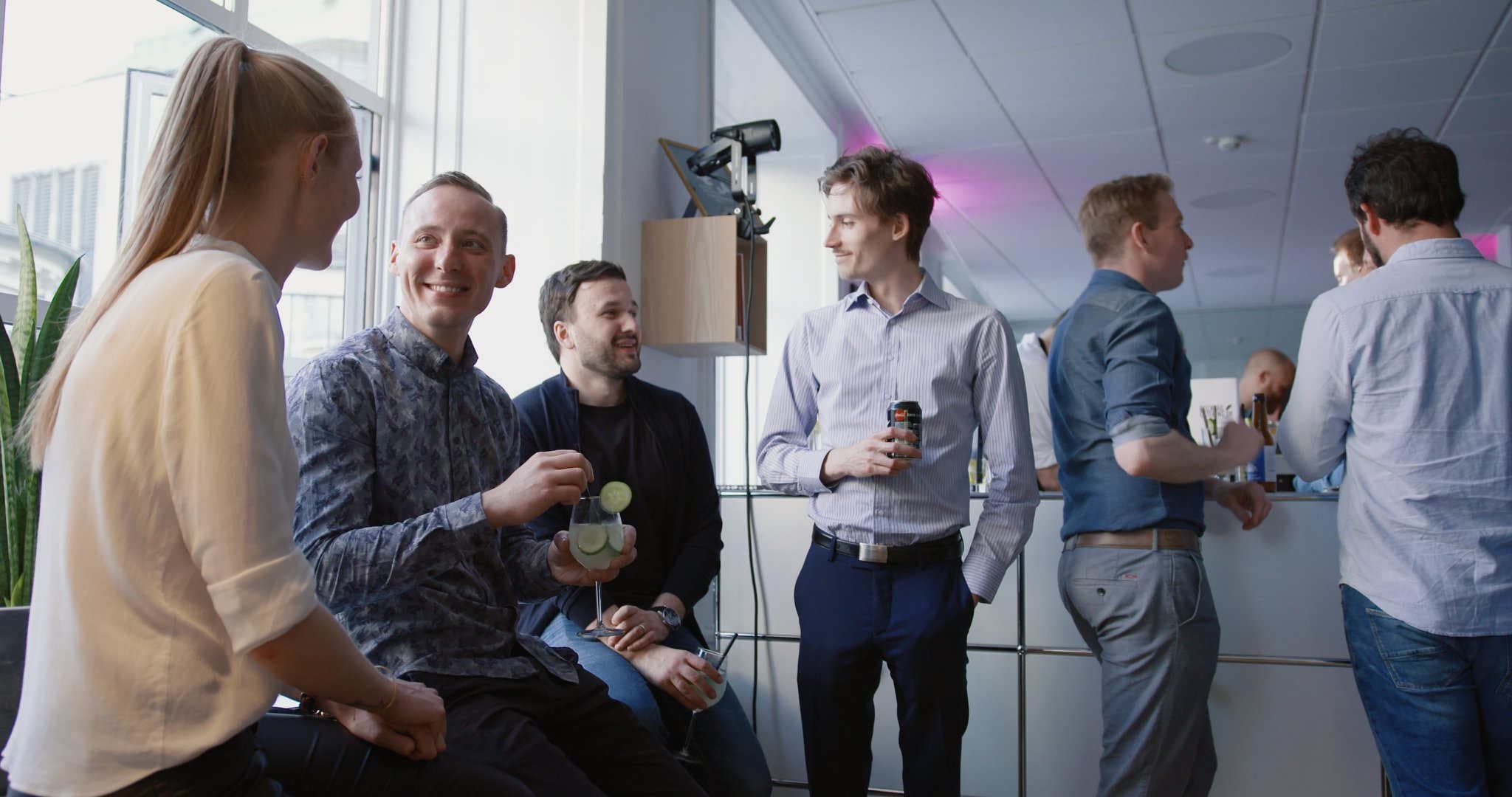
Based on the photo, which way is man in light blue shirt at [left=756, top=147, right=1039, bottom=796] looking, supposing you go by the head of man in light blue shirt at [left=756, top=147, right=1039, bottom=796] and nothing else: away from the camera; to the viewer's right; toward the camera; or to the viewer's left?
to the viewer's left

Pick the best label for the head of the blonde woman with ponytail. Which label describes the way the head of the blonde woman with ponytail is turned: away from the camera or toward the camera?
away from the camera

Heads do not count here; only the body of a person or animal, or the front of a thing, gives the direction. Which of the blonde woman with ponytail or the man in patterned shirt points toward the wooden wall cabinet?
the blonde woman with ponytail

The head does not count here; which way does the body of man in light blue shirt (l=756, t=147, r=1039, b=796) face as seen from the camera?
toward the camera

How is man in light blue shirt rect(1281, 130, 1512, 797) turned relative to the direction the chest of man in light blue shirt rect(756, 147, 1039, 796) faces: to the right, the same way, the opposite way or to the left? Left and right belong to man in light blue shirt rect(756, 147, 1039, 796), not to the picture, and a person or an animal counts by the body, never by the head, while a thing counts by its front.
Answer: the opposite way

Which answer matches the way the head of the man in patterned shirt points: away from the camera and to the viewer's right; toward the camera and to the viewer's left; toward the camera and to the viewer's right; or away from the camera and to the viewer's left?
toward the camera and to the viewer's left

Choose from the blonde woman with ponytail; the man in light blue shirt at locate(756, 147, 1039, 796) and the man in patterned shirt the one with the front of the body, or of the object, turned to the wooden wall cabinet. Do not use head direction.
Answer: the blonde woman with ponytail
